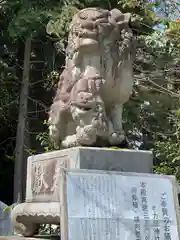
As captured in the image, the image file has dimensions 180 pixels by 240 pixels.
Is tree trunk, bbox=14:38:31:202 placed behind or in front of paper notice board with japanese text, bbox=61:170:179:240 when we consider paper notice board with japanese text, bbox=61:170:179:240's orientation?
behind

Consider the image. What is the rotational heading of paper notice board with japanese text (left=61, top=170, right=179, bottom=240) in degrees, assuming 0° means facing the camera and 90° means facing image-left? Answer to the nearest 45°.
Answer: approximately 0°

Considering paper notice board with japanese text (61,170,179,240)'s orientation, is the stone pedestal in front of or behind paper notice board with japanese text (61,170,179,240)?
behind
